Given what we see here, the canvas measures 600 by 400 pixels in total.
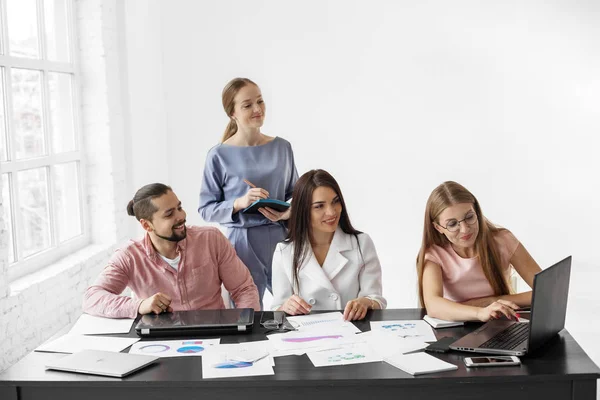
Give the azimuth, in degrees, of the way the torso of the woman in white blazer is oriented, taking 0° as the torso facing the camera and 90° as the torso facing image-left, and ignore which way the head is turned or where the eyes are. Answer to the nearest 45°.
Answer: approximately 0°

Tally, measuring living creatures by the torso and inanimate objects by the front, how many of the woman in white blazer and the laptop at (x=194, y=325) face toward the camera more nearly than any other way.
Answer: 1

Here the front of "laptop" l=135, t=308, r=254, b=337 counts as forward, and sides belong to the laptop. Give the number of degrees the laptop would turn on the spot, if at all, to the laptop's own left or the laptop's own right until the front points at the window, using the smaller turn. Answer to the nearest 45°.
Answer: approximately 45° to the laptop's own left

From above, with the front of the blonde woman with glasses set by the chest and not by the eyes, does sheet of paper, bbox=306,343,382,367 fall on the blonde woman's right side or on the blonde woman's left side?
on the blonde woman's right side

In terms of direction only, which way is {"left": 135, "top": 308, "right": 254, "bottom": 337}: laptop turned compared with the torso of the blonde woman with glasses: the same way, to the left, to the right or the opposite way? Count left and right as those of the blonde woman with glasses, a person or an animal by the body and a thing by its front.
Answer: the opposite way

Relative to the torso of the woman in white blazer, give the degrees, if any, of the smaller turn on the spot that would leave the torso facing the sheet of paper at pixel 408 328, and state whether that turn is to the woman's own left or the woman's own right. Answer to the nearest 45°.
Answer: approximately 45° to the woman's own left

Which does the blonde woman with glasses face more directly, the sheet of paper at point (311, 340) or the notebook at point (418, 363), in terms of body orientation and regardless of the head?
the notebook

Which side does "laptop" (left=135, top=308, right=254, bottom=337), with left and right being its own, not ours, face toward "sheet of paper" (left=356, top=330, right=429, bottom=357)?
right

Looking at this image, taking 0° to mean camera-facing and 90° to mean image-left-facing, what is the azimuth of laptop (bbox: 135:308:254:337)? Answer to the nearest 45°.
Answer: approximately 180°

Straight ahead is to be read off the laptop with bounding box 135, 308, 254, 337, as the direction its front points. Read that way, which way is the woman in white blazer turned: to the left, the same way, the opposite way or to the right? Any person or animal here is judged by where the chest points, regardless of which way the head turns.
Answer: the opposite way
